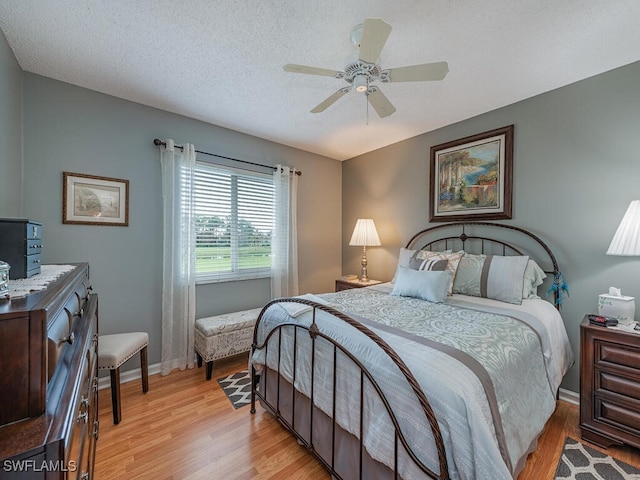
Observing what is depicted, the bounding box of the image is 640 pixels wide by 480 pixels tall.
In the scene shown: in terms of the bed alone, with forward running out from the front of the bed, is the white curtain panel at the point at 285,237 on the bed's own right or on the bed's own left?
on the bed's own right

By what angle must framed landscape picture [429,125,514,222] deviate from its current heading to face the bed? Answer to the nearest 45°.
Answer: approximately 45° to its left

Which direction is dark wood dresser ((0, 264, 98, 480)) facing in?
to the viewer's right

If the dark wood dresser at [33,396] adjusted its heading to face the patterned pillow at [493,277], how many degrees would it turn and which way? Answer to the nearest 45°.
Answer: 0° — it already faces it

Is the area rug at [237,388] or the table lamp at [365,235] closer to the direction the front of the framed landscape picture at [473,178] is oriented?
the area rug

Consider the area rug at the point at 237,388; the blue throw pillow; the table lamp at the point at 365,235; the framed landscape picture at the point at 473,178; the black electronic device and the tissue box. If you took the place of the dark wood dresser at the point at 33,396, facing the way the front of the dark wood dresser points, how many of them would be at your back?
0

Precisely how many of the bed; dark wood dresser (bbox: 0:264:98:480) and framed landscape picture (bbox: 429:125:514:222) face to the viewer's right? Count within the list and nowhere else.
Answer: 1

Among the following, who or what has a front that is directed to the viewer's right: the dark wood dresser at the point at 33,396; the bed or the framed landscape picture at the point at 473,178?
the dark wood dresser

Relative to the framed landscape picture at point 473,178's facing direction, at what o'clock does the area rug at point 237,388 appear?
The area rug is roughly at 12 o'clock from the framed landscape picture.

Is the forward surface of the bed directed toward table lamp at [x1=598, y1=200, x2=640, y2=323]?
no

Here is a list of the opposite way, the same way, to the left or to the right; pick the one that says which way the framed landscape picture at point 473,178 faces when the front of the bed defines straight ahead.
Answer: the same way

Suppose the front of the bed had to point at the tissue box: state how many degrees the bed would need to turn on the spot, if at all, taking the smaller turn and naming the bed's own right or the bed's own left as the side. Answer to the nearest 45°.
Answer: approximately 180°

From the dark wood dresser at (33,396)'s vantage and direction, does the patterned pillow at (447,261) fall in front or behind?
in front

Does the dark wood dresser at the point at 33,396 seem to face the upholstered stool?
no

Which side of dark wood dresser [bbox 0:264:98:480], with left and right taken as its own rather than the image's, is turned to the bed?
front

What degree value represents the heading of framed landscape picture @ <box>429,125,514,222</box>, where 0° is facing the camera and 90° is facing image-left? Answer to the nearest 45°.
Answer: approximately 45°

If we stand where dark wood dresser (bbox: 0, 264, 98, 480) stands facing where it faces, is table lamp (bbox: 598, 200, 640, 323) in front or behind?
in front

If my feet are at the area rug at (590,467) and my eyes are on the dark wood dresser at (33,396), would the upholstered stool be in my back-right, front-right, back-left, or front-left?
front-right

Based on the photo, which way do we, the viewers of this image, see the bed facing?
facing the viewer and to the left of the viewer
